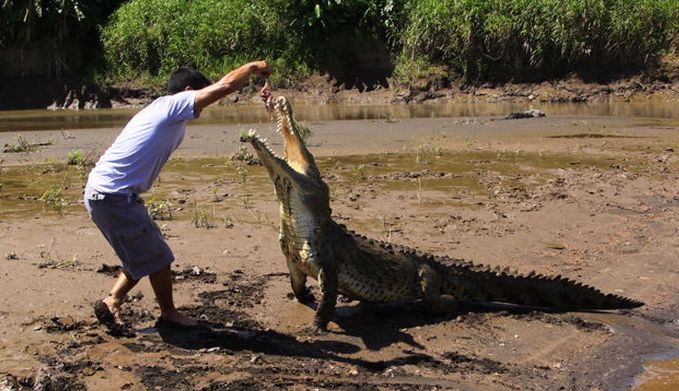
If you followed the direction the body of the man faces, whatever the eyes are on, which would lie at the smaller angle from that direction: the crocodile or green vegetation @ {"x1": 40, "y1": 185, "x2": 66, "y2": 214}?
the crocodile

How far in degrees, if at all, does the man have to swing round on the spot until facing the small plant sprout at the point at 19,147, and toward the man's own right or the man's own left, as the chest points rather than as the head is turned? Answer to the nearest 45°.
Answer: approximately 90° to the man's own left

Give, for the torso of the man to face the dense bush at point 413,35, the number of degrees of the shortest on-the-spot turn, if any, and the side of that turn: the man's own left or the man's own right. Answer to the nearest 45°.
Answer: approximately 90° to the man's own left

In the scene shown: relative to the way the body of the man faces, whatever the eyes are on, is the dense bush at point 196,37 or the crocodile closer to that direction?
the crocodile

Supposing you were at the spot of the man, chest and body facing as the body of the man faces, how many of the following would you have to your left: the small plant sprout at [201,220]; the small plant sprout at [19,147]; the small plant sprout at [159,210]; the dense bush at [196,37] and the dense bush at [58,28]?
5

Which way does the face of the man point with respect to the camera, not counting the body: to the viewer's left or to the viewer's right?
to the viewer's right

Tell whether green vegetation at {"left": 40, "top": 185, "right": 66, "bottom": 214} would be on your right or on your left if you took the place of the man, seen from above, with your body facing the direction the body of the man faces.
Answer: on your left

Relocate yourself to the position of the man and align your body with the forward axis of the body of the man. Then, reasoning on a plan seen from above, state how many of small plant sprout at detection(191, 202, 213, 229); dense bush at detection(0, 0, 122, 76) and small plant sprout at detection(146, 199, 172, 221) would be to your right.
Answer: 0

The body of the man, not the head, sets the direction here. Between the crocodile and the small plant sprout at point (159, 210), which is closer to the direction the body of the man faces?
the crocodile

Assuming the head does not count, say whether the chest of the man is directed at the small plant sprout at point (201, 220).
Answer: no

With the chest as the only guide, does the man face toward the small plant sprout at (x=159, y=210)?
no

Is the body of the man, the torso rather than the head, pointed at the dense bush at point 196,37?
no

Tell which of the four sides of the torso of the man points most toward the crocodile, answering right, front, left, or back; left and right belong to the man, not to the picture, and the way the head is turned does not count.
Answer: front

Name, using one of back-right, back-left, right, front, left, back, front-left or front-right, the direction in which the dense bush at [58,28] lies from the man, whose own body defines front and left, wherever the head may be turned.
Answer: left

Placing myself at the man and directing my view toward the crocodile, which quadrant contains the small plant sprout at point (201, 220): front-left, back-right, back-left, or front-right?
front-left

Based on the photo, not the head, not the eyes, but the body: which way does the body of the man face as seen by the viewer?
to the viewer's right
